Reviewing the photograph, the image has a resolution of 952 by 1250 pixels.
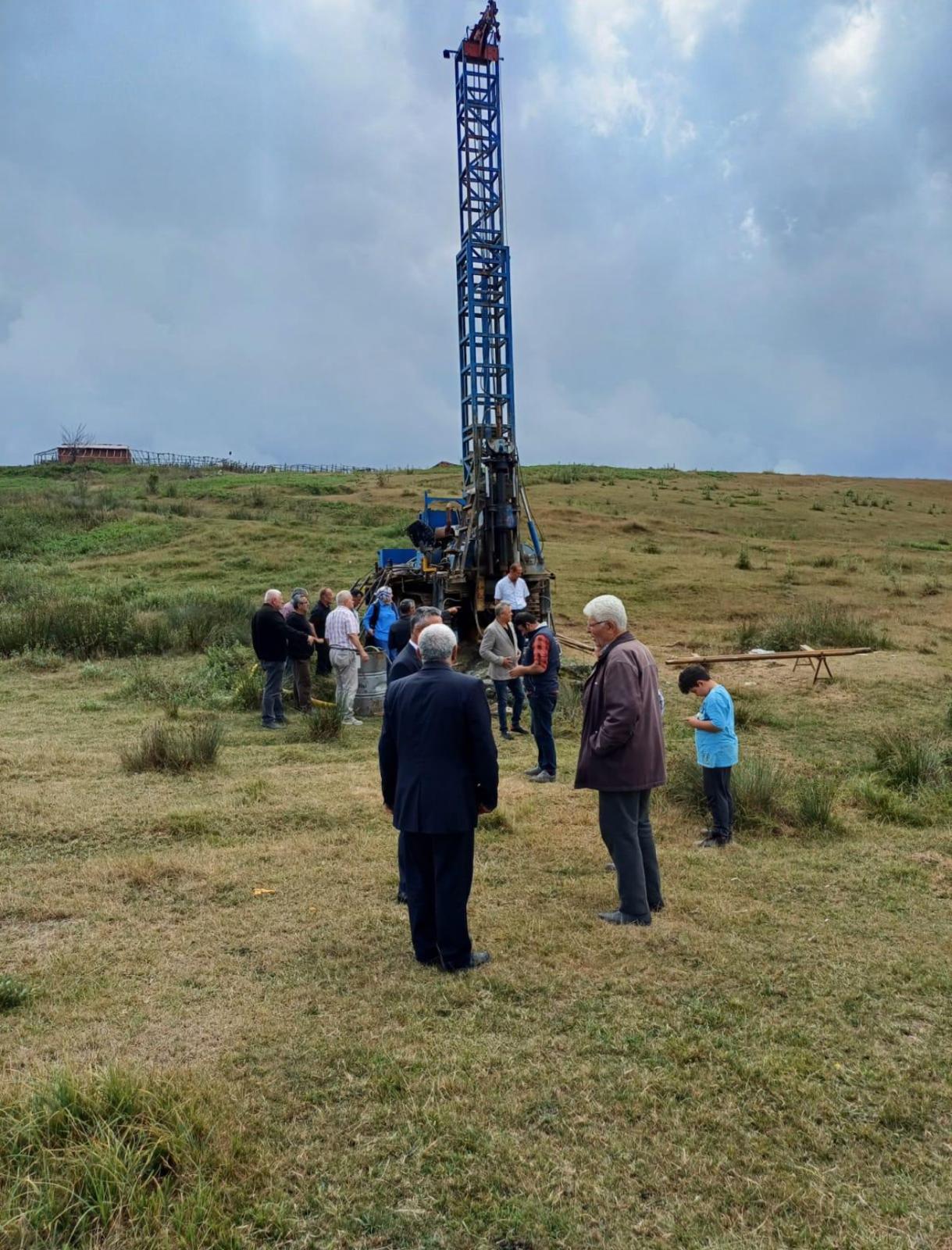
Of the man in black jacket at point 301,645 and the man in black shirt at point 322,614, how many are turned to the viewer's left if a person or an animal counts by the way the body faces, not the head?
0

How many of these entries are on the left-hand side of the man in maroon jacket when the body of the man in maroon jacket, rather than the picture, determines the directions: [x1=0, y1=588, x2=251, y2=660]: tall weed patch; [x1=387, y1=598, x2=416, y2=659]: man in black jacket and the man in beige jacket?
0

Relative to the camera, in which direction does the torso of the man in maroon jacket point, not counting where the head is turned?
to the viewer's left

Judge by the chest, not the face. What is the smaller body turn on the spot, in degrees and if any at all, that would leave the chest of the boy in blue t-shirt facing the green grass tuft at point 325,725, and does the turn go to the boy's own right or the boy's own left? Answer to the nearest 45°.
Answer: approximately 45° to the boy's own right

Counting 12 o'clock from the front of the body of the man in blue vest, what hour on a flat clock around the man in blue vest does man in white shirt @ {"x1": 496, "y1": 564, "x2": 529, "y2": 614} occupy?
The man in white shirt is roughly at 3 o'clock from the man in blue vest.

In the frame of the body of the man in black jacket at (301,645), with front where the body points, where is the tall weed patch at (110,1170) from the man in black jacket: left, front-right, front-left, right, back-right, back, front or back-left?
right

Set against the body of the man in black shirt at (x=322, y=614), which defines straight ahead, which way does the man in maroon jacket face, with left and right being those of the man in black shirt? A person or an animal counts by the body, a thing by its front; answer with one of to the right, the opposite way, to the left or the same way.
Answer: the opposite way

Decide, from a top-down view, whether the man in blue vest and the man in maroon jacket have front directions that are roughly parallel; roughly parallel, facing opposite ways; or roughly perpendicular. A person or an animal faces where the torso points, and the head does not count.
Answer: roughly parallel

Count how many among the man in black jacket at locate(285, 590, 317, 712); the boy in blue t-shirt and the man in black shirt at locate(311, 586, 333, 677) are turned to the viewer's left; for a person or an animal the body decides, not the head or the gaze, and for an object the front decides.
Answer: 1

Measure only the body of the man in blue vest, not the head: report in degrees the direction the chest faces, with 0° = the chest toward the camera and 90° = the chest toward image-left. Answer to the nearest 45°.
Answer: approximately 90°

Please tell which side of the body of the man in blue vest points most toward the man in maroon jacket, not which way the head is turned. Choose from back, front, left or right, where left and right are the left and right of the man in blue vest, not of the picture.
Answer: left

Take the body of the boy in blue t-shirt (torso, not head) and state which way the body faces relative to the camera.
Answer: to the viewer's left
